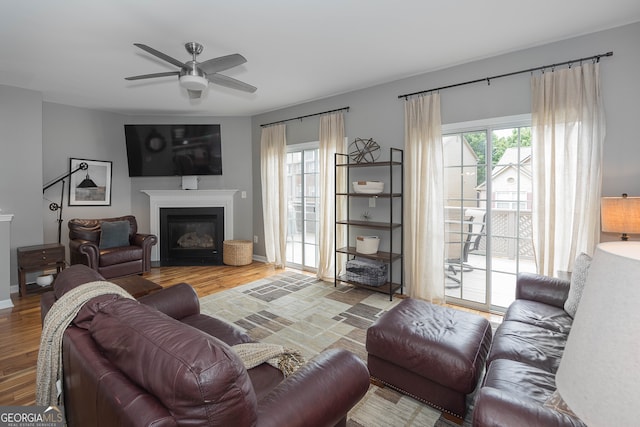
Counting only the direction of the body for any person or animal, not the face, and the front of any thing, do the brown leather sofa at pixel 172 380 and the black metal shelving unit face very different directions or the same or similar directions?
very different directions

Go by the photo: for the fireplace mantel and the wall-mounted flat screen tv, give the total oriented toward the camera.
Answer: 2

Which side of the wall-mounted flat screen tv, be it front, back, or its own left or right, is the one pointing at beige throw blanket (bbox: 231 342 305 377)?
front

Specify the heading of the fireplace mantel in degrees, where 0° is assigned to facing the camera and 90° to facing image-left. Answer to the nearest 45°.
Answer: approximately 0°

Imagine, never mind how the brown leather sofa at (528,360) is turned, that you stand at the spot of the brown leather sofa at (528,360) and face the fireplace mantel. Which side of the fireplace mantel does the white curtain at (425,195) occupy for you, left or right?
right

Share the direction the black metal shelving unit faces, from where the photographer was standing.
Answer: facing the viewer and to the left of the viewer

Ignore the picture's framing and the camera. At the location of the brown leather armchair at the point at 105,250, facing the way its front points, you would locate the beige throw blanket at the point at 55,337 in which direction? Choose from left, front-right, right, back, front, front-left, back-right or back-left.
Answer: front-right

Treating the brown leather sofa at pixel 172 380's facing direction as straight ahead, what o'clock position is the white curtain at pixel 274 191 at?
The white curtain is roughly at 11 o'clock from the brown leather sofa.

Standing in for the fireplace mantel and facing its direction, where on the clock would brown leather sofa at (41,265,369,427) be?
The brown leather sofa is roughly at 12 o'clock from the fireplace mantel.

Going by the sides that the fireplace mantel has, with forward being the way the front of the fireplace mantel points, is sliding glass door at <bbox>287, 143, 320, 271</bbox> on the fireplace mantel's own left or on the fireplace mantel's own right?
on the fireplace mantel's own left

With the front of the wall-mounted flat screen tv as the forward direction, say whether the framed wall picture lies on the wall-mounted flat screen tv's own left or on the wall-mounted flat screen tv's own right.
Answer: on the wall-mounted flat screen tv's own right

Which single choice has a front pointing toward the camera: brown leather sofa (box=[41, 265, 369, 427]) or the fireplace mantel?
the fireplace mantel

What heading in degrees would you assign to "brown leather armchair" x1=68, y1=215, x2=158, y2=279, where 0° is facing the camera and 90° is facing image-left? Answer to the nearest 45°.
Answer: approximately 315°

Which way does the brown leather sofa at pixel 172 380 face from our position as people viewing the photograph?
facing away from the viewer and to the right of the viewer

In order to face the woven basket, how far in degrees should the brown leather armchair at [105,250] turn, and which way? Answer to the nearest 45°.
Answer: approximately 45° to its left

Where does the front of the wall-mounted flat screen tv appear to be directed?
toward the camera
